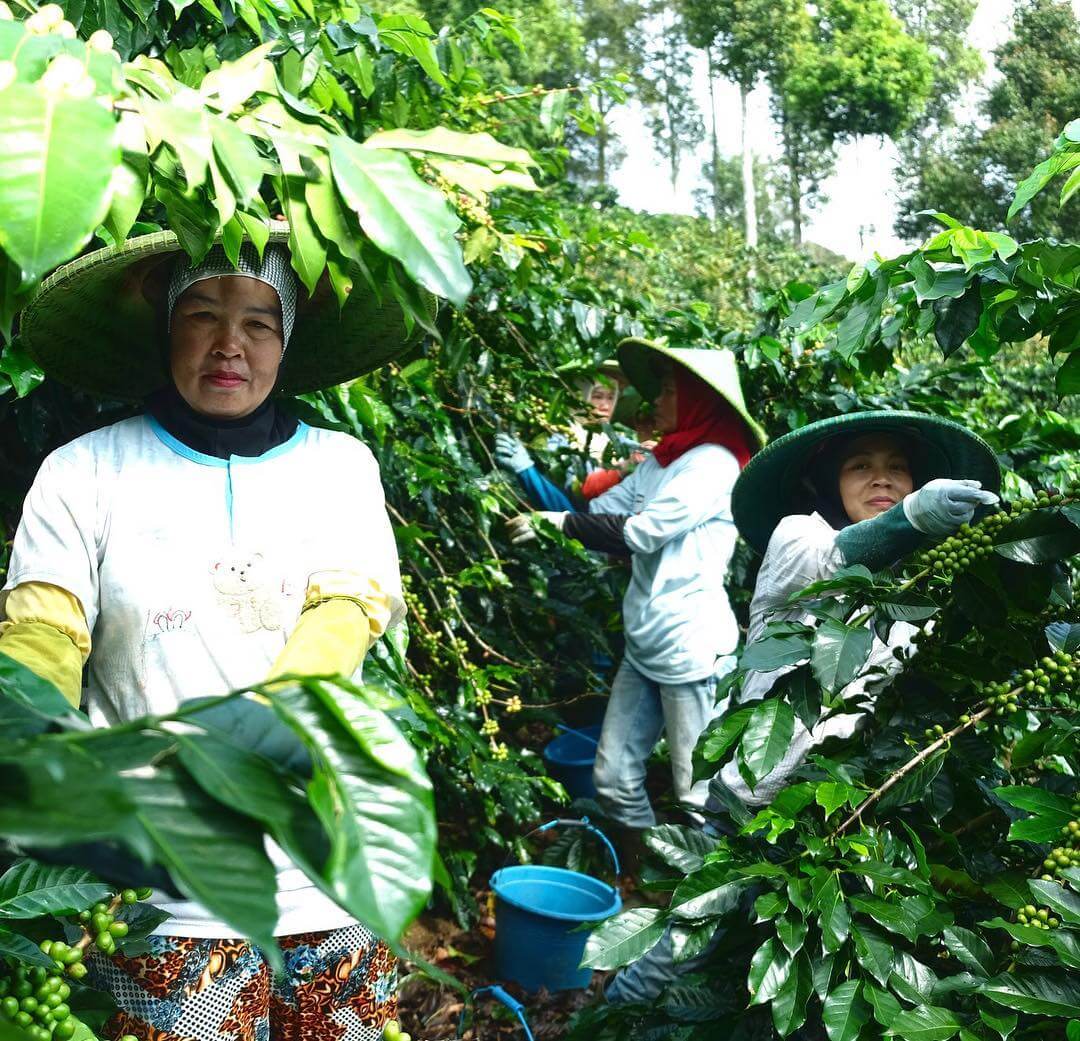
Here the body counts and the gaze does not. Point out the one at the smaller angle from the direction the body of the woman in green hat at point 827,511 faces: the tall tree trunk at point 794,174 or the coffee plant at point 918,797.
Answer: the coffee plant

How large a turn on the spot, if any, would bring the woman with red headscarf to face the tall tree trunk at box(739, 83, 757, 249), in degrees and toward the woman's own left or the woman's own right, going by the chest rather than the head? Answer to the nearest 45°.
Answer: approximately 90° to the woman's own right

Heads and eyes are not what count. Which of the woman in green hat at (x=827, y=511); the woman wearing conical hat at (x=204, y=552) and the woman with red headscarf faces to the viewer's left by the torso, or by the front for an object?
the woman with red headscarf

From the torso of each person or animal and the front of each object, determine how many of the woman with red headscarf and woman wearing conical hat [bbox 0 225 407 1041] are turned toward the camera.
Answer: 1

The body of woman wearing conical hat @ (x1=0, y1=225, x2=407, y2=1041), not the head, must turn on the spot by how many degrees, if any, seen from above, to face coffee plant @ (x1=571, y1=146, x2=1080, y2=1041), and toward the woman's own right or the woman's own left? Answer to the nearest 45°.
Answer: approximately 90° to the woman's own left

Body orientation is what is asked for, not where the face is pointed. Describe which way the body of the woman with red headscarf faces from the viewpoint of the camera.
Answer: to the viewer's left

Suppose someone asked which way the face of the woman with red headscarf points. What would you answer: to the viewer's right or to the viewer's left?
to the viewer's left

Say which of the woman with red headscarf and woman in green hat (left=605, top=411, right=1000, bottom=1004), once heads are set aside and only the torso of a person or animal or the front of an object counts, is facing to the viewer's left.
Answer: the woman with red headscarf

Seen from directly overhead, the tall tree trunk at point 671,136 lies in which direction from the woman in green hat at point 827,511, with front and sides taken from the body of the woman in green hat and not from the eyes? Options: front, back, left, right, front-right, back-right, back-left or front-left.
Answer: back-left

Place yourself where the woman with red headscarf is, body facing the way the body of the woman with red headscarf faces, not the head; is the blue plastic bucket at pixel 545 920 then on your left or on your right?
on your left

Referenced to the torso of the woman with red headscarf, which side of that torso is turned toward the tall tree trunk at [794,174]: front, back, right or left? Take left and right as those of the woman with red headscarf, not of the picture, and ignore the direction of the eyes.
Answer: right
